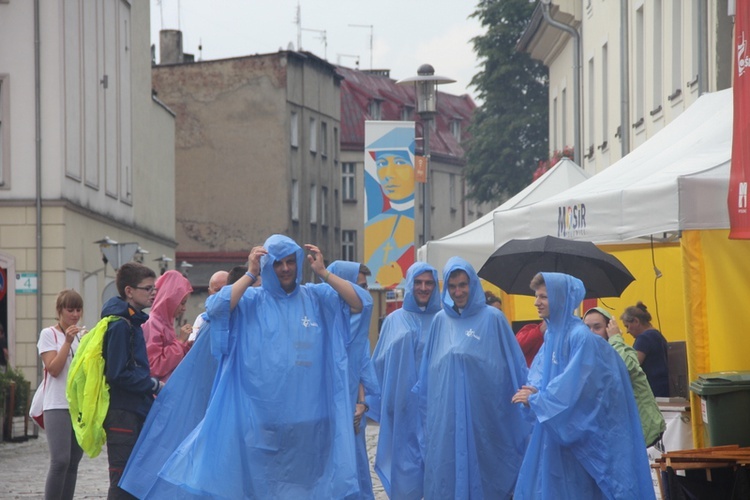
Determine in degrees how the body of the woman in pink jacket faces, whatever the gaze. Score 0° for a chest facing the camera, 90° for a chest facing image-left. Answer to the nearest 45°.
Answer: approximately 270°

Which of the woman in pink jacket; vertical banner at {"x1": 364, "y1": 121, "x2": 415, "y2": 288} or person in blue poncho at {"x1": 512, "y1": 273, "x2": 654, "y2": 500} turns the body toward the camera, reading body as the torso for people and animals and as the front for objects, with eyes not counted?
the vertical banner

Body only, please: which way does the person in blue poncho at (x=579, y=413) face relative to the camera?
to the viewer's left

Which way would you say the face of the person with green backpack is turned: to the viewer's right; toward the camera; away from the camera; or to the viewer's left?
to the viewer's right

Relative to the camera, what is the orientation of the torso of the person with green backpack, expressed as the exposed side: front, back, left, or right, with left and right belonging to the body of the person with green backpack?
right

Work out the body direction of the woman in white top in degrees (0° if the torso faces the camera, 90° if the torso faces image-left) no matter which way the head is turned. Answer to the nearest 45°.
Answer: approximately 315°

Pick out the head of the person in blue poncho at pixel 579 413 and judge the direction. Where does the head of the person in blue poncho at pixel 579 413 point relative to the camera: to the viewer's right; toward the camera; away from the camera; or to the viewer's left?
to the viewer's left

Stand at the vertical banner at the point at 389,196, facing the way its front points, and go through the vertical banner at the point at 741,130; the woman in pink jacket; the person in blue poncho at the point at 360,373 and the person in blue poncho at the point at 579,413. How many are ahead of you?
4

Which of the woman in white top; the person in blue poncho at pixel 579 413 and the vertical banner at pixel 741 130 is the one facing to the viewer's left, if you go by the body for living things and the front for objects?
the person in blue poncho

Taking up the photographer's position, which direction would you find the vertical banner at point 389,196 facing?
facing the viewer

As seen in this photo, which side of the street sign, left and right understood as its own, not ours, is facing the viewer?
front
